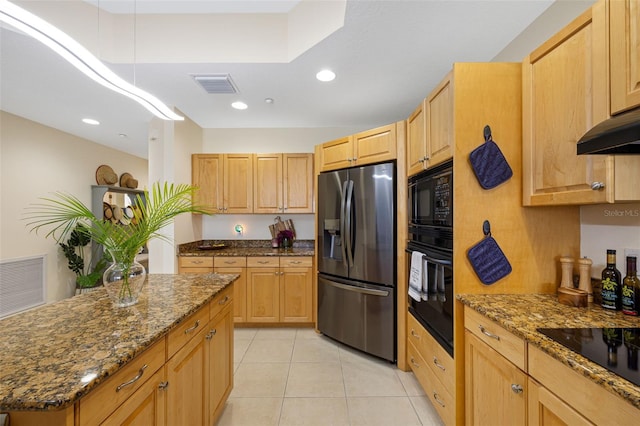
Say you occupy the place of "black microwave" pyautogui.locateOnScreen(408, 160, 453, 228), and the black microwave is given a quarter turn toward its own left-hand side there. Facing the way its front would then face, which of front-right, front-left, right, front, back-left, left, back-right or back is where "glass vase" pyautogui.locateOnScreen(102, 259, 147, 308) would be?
right

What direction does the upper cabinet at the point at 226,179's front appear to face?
toward the camera

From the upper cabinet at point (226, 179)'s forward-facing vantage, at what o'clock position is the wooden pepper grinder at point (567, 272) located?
The wooden pepper grinder is roughly at 11 o'clock from the upper cabinet.

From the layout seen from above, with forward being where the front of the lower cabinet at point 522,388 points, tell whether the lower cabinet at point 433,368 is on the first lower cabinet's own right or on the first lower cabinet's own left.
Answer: on the first lower cabinet's own right

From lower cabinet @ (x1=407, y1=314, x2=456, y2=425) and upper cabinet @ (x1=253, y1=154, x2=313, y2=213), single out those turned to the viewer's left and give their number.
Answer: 1

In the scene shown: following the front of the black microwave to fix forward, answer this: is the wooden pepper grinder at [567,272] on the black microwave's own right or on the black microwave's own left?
on the black microwave's own left

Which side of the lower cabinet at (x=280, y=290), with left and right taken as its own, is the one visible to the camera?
front

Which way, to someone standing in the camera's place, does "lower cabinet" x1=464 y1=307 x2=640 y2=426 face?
facing the viewer and to the left of the viewer

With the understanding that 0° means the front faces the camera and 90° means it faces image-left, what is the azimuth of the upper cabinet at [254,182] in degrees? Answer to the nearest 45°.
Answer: approximately 0°

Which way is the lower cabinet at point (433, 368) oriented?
to the viewer's left

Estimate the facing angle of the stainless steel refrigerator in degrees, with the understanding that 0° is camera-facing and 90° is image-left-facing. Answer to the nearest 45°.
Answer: approximately 45°

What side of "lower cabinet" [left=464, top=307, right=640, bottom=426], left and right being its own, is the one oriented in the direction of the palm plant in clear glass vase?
front

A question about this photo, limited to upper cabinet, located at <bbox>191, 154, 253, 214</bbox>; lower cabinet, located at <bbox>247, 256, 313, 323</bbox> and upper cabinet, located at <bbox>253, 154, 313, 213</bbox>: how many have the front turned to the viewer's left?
0

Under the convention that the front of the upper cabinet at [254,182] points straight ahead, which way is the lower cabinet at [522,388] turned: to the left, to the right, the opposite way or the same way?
to the right

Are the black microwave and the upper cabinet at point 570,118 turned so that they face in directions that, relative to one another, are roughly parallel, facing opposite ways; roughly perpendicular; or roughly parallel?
roughly parallel
